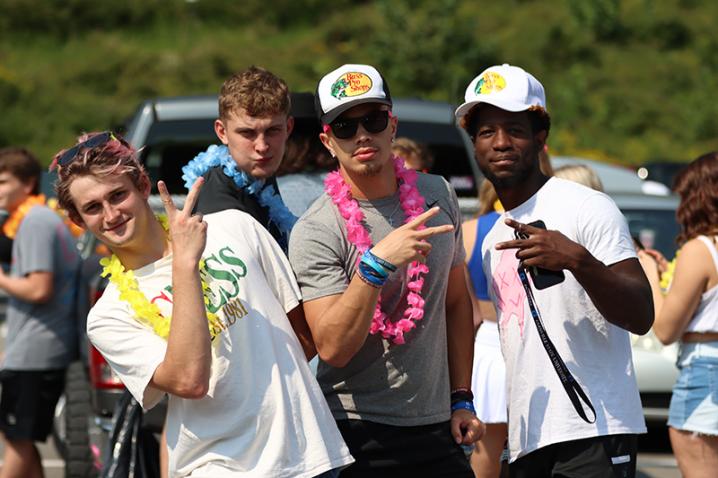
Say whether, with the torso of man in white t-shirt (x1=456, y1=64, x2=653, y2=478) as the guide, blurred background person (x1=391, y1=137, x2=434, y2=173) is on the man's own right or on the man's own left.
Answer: on the man's own right

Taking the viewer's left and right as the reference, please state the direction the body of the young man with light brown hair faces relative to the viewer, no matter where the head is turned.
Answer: facing the viewer and to the right of the viewer

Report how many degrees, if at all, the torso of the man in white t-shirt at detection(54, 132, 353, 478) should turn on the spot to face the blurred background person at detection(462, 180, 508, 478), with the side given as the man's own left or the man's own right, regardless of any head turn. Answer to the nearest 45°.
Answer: approximately 135° to the man's own left

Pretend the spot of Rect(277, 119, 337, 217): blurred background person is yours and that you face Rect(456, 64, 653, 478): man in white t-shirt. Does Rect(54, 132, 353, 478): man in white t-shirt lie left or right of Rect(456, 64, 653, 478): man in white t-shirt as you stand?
right

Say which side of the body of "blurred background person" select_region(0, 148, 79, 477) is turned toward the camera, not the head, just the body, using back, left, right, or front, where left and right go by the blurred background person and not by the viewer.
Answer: left

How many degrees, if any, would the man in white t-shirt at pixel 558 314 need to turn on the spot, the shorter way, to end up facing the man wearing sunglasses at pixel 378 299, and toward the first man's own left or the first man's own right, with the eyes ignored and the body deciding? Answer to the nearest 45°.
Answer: approximately 45° to the first man's own right

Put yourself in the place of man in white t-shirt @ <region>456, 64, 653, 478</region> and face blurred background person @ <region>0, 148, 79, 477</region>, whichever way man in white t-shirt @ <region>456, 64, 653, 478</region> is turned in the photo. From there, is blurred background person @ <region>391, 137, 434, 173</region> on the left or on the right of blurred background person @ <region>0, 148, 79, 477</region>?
right

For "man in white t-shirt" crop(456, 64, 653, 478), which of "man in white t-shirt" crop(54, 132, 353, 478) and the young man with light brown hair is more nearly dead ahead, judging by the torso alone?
the man in white t-shirt

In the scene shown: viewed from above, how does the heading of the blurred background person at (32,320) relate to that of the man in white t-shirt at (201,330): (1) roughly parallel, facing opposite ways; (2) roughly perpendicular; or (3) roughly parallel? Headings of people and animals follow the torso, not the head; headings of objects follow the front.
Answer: roughly perpendicular

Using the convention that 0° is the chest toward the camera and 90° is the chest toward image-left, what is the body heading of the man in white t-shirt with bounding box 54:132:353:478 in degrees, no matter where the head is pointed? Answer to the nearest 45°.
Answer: approximately 0°

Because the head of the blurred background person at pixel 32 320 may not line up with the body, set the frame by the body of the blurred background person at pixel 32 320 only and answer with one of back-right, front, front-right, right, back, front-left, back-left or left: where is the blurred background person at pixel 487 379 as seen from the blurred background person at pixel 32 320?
back-left

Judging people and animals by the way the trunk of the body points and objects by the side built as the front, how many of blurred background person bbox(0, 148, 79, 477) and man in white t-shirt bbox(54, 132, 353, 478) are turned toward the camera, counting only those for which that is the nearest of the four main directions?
1

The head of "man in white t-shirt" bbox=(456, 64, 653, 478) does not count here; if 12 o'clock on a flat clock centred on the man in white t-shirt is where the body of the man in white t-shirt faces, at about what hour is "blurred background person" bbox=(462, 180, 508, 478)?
The blurred background person is roughly at 4 o'clock from the man in white t-shirt.
